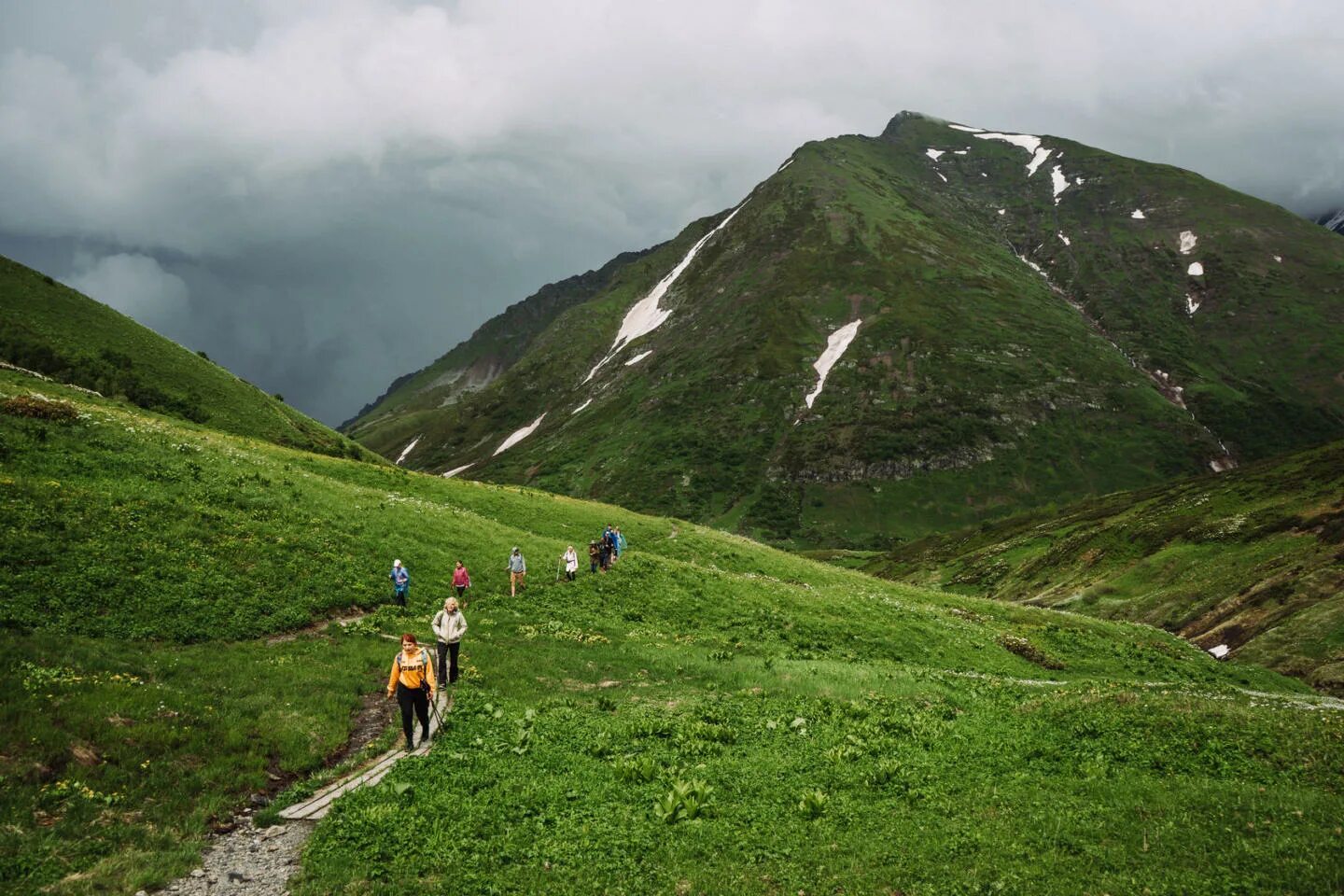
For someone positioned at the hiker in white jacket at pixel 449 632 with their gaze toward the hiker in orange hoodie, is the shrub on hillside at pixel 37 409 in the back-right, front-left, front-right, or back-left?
back-right

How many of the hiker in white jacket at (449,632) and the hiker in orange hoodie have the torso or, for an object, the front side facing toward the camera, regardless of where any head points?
2

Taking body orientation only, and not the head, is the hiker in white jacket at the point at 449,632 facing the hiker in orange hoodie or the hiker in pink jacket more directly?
the hiker in orange hoodie

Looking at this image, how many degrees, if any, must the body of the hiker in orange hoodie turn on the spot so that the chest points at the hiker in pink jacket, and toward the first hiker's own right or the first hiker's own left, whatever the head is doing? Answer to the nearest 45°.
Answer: approximately 180°

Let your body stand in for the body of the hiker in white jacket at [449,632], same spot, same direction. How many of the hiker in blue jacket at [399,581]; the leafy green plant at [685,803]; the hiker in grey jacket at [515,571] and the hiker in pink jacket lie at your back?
3

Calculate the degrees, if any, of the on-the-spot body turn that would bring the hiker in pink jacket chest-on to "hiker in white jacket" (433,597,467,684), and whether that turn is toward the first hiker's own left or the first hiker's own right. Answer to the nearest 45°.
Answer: approximately 45° to the first hiker's own left

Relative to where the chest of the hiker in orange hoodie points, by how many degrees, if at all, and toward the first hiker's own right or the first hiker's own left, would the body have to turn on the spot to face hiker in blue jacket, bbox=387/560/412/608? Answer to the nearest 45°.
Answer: approximately 180°

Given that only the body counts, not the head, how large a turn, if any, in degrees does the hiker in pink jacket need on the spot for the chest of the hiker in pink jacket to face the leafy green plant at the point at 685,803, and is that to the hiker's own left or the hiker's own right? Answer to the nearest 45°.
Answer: approximately 45° to the hiker's own left

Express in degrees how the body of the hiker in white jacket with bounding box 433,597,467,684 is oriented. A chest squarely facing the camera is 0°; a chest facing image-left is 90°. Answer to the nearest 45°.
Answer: approximately 0°
